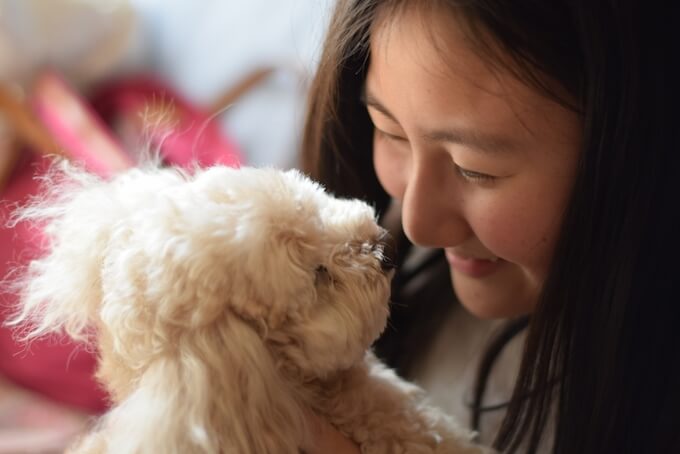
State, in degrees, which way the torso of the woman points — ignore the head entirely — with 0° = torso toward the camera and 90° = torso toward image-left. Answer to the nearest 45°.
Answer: approximately 45°

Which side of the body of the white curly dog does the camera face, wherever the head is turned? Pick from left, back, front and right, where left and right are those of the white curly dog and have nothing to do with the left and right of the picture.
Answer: right
